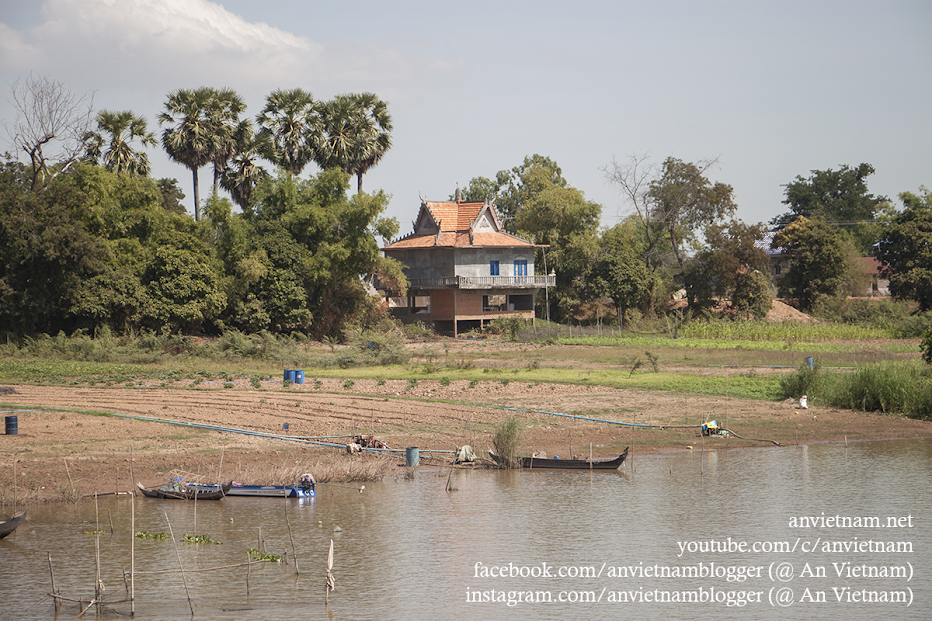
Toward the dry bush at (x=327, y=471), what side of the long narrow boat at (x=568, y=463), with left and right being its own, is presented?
back

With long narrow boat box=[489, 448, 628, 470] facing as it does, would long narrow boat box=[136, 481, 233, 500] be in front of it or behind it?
behind

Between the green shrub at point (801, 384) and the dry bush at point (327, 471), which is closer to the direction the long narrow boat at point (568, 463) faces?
the green shrub

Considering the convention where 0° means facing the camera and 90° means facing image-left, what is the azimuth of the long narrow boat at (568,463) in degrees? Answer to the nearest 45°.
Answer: approximately 270°

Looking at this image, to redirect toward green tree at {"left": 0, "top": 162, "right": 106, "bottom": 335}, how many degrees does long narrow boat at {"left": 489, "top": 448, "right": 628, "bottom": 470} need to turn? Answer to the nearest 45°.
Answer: approximately 135° to its left

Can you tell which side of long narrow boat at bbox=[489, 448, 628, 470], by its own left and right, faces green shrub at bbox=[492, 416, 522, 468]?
back

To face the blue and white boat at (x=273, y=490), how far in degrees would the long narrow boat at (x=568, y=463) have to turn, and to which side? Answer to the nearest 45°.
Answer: approximately 135° to its right

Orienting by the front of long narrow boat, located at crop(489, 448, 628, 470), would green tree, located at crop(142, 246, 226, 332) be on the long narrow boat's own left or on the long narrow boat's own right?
on the long narrow boat's own left

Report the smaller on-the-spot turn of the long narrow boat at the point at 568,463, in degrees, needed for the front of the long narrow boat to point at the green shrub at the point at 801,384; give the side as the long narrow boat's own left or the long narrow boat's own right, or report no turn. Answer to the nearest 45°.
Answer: approximately 45° to the long narrow boat's own left

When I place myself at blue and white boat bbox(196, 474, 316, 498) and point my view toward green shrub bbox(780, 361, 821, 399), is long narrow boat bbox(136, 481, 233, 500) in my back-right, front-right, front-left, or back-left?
back-left

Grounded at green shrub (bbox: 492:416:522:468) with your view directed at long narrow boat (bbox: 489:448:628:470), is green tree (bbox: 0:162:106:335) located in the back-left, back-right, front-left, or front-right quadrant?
back-left
